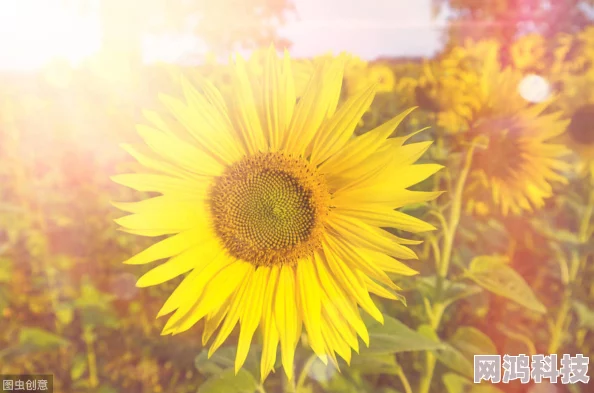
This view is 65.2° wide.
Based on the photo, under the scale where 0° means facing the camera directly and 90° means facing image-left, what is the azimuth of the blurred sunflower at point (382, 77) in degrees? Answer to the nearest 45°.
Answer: approximately 0°

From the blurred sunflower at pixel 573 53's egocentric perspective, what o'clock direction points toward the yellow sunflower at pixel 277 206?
The yellow sunflower is roughly at 1 o'clock from the blurred sunflower.

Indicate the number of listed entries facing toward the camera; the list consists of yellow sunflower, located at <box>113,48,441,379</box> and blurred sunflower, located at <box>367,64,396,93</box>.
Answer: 2
